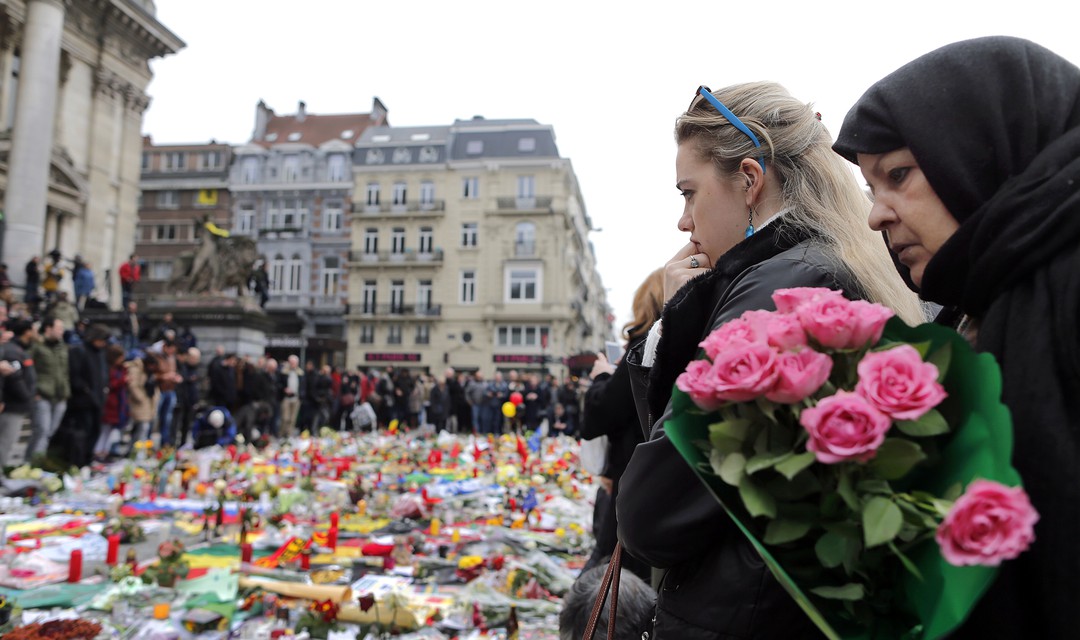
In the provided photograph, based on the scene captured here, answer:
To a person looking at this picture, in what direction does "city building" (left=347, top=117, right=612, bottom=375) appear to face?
facing the viewer

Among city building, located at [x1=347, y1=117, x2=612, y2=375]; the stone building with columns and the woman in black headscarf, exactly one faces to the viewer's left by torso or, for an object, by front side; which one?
the woman in black headscarf

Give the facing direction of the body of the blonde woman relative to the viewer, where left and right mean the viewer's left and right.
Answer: facing to the left of the viewer

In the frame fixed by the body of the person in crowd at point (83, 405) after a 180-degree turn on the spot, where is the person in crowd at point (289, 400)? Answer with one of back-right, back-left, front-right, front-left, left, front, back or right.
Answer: back-right

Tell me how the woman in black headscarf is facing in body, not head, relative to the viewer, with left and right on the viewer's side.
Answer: facing to the left of the viewer

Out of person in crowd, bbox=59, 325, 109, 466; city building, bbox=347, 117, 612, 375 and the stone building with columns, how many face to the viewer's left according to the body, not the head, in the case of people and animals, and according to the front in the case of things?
0

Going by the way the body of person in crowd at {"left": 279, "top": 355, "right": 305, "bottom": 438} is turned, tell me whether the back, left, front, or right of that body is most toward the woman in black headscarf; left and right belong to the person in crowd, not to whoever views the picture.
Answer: front

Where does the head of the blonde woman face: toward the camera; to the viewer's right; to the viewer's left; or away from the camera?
to the viewer's left

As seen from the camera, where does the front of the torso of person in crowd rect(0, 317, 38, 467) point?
to the viewer's right

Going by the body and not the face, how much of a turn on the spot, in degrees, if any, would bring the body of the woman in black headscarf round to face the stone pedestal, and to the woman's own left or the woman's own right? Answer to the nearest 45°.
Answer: approximately 45° to the woman's own right

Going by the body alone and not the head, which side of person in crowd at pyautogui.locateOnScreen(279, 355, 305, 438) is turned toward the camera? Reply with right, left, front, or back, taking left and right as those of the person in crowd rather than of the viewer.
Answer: front

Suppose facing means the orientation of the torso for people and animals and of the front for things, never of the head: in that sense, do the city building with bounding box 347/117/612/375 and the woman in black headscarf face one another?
no

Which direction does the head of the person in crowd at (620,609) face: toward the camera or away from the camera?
away from the camera

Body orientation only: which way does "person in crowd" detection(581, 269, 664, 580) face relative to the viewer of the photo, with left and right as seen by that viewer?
facing to the left of the viewer

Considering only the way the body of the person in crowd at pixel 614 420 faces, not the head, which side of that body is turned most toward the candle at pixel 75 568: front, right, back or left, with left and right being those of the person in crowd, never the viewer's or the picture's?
front

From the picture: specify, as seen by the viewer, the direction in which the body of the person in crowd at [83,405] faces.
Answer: to the viewer's right

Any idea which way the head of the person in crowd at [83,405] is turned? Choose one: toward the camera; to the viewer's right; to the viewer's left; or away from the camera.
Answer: toward the camera

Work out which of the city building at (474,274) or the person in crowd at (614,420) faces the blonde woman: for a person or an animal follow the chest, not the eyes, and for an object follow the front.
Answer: the city building

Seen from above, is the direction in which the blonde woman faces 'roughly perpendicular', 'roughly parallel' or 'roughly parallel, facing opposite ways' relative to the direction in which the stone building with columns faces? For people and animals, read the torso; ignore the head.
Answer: roughly parallel, facing opposite ways

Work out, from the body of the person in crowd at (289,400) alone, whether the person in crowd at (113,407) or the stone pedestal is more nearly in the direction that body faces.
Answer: the person in crowd
